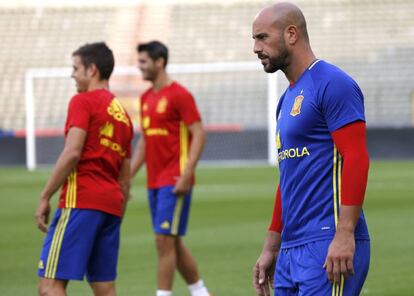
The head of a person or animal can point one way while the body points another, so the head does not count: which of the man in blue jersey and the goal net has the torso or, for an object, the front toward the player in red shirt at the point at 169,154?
the goal net

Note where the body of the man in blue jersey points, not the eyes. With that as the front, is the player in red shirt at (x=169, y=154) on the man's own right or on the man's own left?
on the man's own right

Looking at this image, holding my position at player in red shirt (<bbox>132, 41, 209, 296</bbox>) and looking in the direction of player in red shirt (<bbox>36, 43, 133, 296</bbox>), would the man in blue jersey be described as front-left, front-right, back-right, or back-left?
front-left

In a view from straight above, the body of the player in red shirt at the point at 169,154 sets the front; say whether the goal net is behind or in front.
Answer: behind

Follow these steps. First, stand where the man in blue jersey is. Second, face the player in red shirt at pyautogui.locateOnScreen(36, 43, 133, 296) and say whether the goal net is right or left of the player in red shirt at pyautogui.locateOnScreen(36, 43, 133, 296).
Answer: right

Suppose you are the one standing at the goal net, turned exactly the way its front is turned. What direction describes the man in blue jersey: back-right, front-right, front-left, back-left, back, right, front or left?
front

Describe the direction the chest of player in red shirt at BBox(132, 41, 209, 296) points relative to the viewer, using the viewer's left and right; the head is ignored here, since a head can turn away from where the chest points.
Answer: facing the viewer and to the left of the viewer

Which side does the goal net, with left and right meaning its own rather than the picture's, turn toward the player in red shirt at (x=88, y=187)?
front

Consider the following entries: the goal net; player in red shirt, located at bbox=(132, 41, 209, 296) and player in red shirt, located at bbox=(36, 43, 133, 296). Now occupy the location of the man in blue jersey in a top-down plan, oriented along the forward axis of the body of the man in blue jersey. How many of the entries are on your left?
0

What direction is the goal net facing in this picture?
toward the camera

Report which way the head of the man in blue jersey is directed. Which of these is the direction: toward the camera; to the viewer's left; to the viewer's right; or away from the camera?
to the viewer's left

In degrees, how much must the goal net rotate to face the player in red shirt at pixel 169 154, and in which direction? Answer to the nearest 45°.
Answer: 0° — it already faces them

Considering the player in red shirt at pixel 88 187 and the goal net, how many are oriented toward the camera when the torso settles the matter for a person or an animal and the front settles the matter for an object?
1

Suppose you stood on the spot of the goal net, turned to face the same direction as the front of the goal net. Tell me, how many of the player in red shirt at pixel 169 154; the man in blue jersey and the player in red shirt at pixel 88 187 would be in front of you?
3

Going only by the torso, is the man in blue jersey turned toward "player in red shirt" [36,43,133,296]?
no
